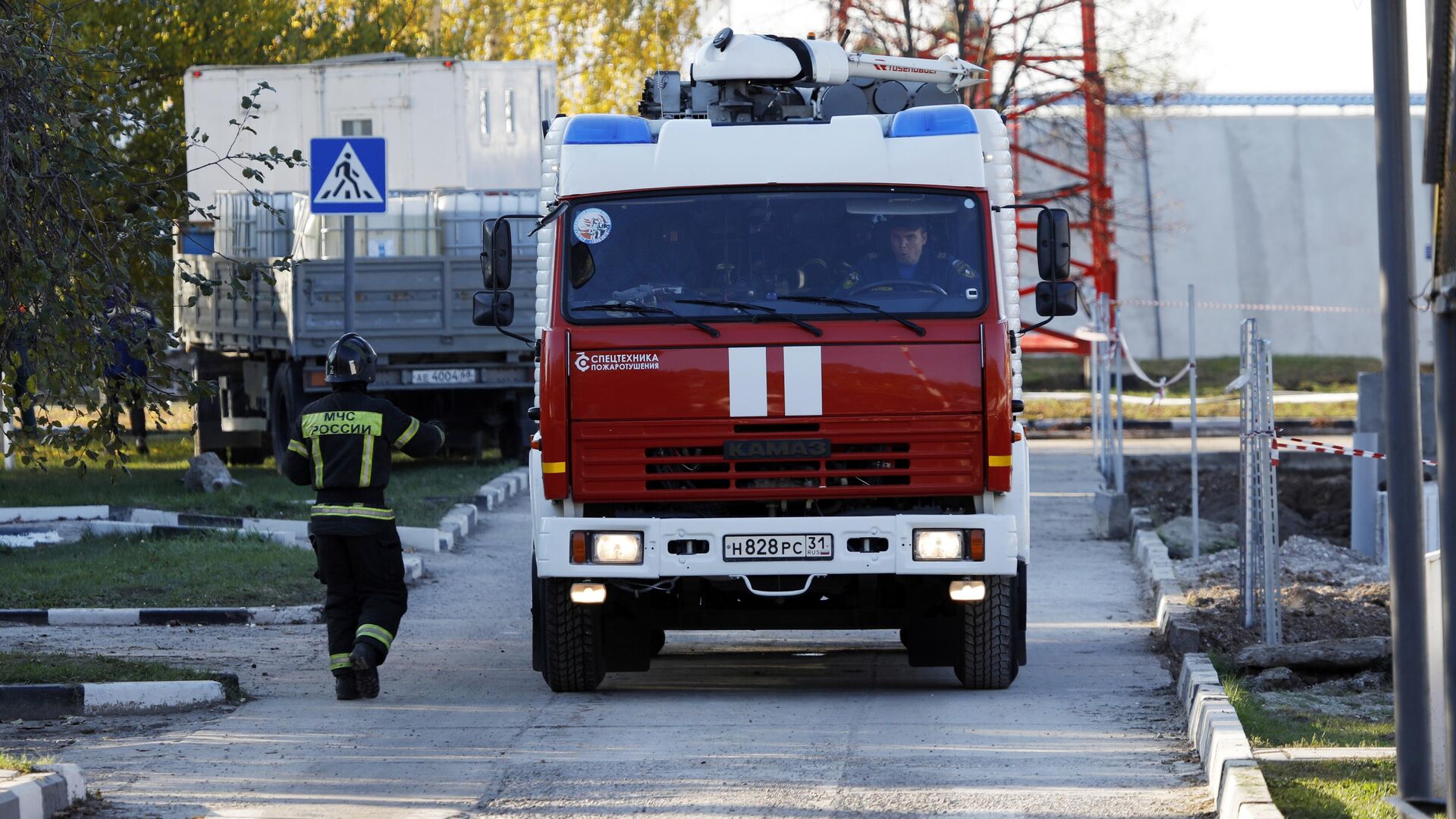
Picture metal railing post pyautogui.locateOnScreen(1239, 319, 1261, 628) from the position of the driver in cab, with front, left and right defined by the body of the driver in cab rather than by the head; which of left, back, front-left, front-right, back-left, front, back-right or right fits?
back-left

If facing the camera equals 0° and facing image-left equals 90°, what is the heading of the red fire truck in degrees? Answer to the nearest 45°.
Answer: approximately 0°

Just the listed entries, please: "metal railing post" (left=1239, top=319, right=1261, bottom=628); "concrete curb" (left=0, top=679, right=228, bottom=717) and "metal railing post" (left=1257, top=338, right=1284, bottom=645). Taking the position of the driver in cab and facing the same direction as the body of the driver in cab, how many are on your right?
1

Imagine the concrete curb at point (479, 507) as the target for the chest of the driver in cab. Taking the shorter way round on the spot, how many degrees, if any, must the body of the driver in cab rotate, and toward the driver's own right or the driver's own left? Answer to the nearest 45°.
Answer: approximately 135° to the driver's own right

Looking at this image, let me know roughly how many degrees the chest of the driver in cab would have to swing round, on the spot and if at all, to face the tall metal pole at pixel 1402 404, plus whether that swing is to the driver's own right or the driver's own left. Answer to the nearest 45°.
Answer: approximately 45° to the driver's own left

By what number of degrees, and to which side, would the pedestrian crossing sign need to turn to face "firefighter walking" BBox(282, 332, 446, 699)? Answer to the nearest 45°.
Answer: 0° — it already faces them

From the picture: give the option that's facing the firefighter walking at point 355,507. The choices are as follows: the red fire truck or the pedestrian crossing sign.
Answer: the pedestrian crossing sign

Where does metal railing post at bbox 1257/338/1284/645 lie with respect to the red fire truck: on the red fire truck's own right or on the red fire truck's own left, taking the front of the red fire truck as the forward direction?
on the red fire truck's own left

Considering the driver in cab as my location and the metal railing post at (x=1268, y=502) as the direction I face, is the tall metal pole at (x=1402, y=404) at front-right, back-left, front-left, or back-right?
back-right

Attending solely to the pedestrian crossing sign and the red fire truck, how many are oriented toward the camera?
2
